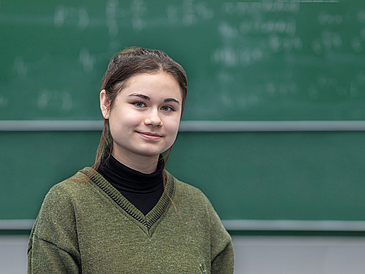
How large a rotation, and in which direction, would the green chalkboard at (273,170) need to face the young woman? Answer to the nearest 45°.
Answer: approximately 45° to its right

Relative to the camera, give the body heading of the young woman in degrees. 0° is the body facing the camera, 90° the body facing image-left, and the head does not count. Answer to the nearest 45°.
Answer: approximately 315°

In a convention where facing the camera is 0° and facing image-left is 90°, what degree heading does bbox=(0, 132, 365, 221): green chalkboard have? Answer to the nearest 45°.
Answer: approximately 0°

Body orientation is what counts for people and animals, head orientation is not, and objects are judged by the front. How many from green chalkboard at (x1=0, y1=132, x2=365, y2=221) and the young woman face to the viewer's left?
0

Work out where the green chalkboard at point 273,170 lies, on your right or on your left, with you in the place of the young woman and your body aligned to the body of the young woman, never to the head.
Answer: on your left
